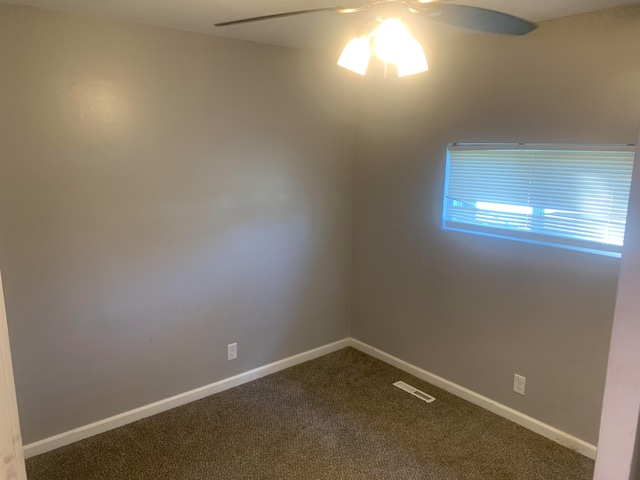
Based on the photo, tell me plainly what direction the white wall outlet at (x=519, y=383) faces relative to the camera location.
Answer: facing the viewer and to the left of the viewer

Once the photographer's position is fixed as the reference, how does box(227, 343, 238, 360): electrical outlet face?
facing the viewer and to the right of the viewer

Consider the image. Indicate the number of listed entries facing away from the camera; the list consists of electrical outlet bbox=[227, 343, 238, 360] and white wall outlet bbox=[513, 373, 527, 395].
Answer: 0

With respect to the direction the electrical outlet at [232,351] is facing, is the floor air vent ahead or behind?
ahead

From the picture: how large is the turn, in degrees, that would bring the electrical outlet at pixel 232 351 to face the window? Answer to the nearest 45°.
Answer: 0° — it already faces it

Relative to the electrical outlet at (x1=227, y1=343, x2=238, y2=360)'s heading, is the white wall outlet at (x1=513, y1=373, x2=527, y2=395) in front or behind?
in front

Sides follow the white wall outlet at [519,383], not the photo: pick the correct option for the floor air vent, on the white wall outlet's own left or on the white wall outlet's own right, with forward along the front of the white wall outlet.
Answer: on the white wall outlet's own right

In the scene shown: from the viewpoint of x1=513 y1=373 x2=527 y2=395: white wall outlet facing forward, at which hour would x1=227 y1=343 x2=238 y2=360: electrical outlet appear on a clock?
The electrical outlet is roughly at 1 o'clock from the white wall outlet.

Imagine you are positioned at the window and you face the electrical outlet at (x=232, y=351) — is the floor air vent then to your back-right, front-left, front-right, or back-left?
front-right
